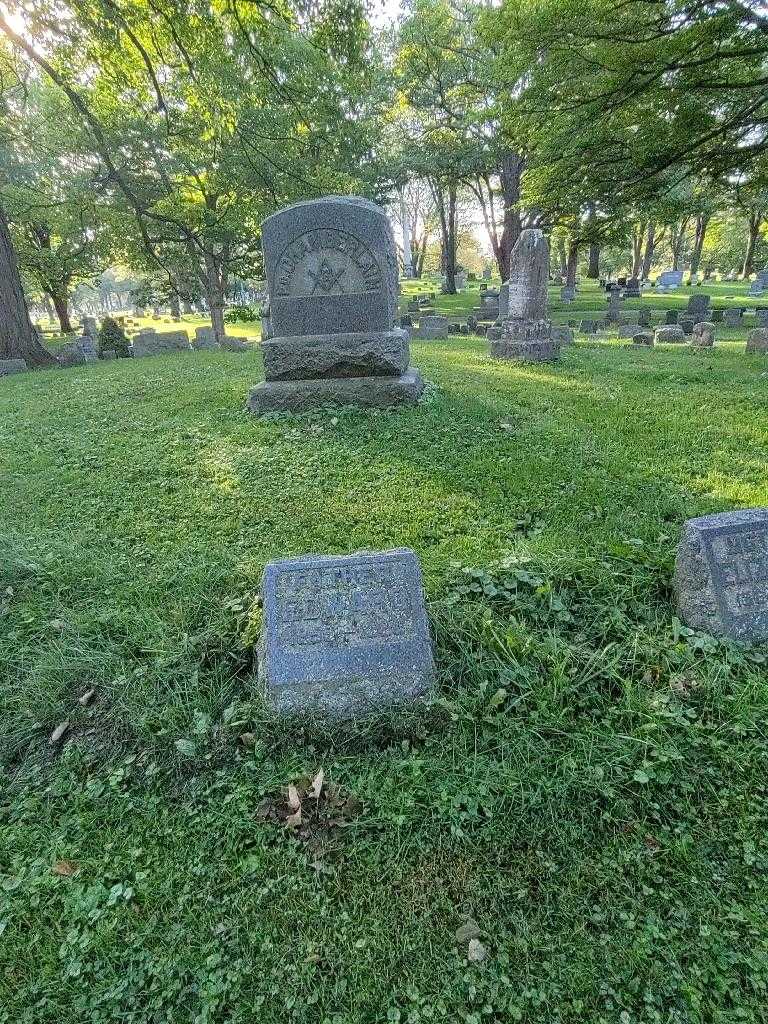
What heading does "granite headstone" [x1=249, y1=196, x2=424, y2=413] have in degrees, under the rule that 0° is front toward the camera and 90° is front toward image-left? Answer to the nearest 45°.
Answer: approximately 0°

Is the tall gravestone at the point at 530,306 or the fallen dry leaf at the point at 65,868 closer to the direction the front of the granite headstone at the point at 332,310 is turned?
the fallen dry leaf

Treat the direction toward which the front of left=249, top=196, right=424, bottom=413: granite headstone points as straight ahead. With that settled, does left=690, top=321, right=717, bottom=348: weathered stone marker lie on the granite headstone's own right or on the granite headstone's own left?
on the granite headstone's own left

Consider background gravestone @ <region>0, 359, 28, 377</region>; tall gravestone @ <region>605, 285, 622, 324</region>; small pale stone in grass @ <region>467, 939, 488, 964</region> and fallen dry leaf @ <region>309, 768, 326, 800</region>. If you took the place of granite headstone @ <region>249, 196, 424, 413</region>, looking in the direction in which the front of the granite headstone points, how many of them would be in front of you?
2

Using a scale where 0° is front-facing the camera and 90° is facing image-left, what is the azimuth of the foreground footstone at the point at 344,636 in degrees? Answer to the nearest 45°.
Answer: approximately 0°

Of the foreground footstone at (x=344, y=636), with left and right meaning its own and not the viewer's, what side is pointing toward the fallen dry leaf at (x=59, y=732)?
right

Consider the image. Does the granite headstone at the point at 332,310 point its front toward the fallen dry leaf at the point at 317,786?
yes

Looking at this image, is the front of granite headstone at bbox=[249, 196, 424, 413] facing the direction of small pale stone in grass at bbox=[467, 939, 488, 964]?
yes

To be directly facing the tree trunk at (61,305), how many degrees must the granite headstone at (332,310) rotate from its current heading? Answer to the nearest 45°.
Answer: approximately 135° to its right

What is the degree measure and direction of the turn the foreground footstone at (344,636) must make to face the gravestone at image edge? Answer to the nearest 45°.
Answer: approximately 90° to its left

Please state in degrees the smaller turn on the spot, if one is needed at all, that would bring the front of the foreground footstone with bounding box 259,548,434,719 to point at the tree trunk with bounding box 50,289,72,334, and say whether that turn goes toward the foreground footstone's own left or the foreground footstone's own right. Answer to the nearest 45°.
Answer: approximately 135° to the foreground footstone's own right
